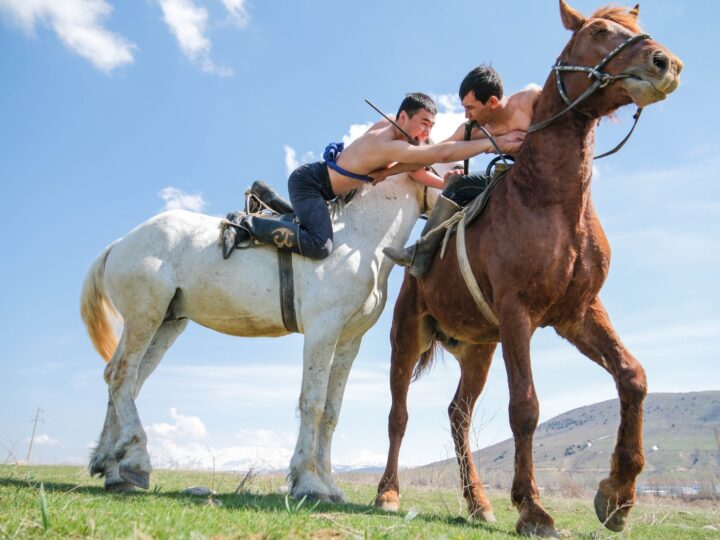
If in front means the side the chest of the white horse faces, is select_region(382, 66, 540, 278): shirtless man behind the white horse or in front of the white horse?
in front

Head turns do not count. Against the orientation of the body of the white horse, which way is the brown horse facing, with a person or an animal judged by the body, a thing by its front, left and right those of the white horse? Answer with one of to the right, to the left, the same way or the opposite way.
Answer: to the right

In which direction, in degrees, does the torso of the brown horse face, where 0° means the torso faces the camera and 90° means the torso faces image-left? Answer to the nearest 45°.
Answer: approximately 315°

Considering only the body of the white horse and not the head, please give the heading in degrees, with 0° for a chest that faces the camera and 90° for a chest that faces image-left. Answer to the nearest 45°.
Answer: approximately 270°

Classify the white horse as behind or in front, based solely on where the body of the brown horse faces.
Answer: behind

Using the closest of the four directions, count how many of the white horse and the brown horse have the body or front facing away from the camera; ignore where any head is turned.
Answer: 0

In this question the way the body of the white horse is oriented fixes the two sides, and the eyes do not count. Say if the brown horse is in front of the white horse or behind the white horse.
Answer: in front
